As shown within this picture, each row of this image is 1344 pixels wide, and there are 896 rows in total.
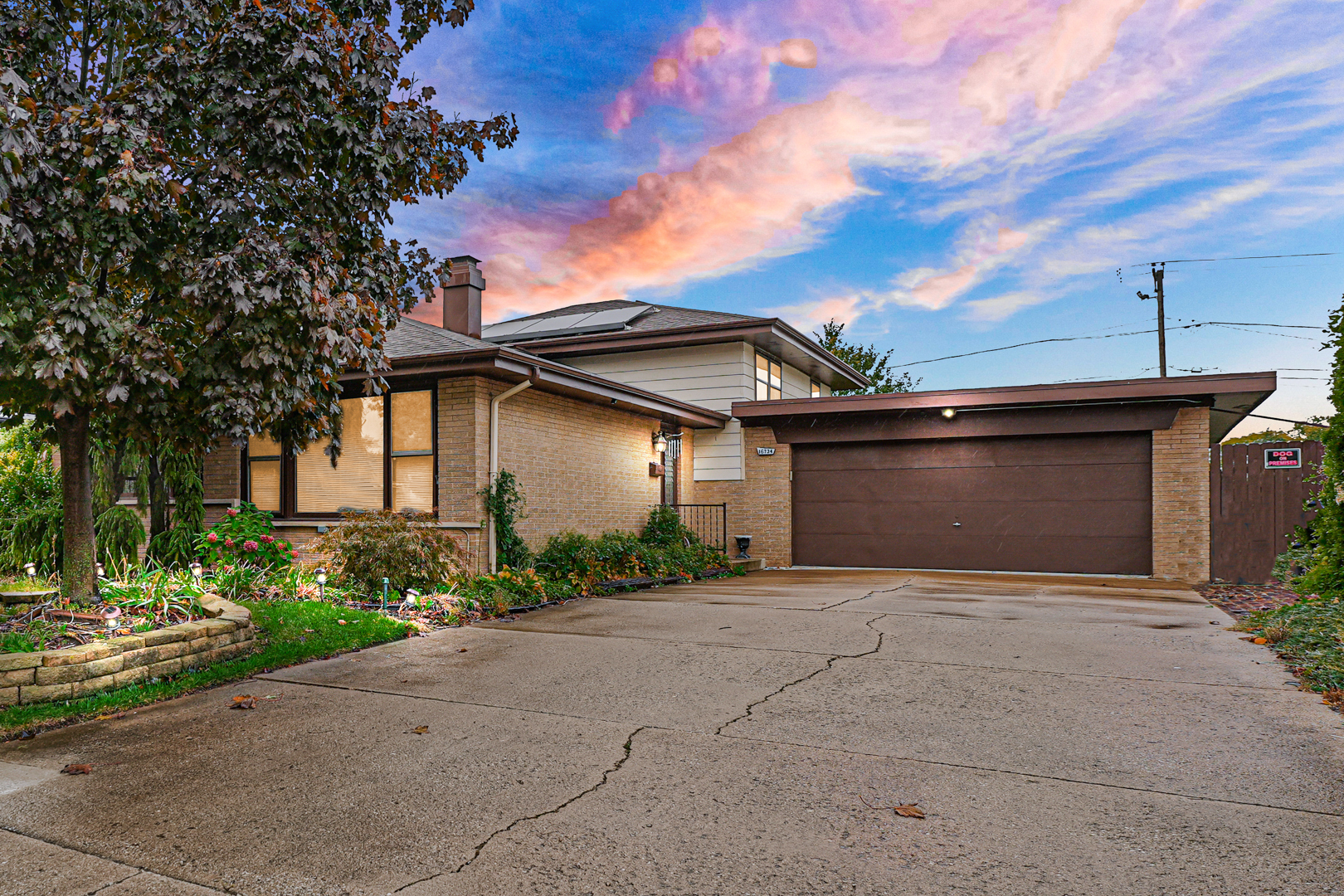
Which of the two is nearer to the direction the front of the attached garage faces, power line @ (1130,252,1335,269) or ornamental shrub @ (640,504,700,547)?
the ornamental shrub

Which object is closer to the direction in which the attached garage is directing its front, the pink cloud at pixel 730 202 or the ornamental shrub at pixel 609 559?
the ornamental shrub

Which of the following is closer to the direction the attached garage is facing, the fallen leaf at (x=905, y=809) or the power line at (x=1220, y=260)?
the fallen leaf

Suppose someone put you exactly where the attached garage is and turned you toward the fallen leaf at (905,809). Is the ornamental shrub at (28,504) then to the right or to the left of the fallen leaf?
right

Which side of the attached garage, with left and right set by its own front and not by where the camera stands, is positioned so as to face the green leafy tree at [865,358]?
back

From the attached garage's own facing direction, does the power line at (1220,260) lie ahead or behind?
behind

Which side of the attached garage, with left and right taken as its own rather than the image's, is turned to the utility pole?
back

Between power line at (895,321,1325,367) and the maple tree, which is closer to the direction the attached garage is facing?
the maple tree

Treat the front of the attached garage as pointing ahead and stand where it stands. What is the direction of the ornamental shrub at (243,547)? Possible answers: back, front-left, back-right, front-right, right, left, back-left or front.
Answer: front-right

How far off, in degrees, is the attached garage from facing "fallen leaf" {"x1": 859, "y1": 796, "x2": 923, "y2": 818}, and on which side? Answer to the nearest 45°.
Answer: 0° — it already faces it

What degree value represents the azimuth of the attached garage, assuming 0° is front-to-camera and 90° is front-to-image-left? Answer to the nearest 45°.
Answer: approximately 0°
